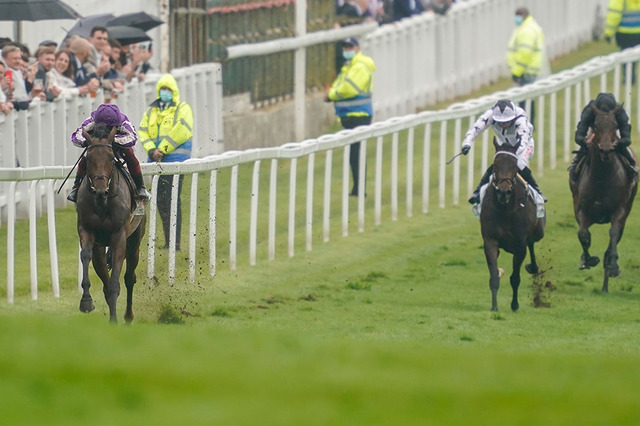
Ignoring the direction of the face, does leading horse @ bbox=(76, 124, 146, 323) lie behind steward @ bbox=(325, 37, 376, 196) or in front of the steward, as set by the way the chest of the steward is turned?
in front

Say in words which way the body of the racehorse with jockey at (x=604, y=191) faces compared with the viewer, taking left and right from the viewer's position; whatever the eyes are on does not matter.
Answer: facing the viewer

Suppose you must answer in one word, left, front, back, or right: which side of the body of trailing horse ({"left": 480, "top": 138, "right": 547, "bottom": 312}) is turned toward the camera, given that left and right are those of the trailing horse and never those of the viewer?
front

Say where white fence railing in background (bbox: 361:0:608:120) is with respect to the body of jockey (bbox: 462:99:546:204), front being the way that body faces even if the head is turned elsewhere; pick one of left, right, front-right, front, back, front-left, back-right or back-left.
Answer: back

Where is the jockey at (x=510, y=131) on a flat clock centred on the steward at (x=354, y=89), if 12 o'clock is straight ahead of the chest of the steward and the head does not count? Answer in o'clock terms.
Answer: The jockey is roughly at 10 o'clock from the steward.

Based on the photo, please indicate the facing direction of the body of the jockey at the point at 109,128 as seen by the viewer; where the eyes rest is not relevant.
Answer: toward the camera

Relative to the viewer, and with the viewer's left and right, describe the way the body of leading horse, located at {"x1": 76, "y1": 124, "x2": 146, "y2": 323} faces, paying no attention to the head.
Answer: facing the viewer

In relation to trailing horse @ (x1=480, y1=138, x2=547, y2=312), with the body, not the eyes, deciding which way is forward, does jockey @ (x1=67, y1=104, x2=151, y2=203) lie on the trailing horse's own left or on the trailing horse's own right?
on the trailing horse's own right

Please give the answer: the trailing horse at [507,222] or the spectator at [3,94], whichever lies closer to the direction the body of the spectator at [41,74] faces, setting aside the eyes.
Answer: the trailing horse

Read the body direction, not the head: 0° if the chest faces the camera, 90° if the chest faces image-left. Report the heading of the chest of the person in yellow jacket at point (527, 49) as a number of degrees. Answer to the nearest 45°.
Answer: approximately 45°

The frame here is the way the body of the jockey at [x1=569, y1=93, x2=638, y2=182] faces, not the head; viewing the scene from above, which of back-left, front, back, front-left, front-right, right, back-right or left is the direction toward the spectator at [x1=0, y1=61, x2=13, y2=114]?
right
